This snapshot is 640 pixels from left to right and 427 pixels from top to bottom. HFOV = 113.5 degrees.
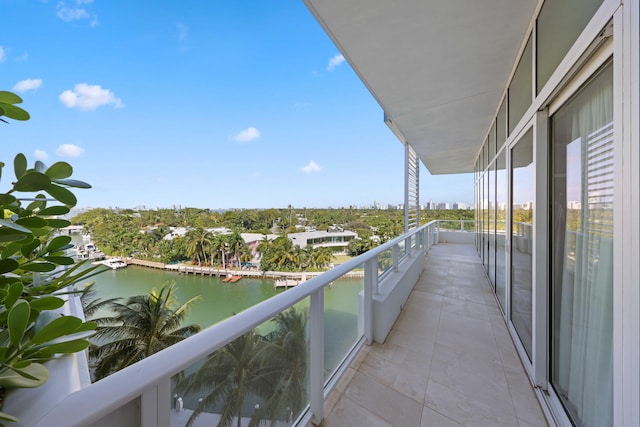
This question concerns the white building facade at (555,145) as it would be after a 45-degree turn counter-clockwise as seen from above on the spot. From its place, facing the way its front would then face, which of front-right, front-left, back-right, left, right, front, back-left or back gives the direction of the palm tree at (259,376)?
front

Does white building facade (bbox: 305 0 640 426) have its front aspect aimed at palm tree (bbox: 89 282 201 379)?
yes

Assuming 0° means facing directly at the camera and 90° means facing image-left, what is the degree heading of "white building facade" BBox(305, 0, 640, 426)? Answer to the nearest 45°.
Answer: approximately 90°

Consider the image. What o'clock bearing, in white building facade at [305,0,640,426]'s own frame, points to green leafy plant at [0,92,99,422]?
The green leafy plant is roughly at 10 o'clock from the white building facade.

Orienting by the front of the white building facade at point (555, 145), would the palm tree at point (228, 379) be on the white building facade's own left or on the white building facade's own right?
on the white building facade's own left

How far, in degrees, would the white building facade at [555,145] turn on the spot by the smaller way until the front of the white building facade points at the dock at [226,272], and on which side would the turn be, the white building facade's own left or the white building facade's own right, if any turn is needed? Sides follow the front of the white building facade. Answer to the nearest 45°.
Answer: approximately 45° to the white building facade's own right

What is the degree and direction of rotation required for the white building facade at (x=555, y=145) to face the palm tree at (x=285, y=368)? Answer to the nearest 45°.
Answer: approximately 45° to its left

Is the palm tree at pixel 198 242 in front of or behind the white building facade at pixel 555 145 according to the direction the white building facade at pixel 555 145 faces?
in front

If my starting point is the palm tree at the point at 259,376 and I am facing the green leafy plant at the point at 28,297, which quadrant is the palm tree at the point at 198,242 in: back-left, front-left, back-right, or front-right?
back-right
